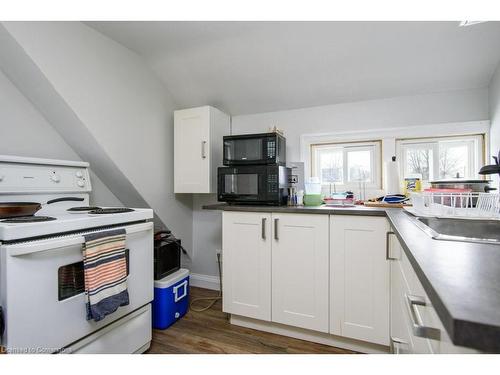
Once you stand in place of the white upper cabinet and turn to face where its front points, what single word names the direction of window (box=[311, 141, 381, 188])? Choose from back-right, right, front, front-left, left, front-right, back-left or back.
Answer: back-left

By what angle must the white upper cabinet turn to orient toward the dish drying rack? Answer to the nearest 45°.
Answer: approximately 90° to its left

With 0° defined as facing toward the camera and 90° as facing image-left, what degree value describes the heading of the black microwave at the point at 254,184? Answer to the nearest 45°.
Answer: approximately 45°

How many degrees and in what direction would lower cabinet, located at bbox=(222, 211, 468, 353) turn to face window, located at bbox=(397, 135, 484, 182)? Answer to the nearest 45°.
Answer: approximately 180°

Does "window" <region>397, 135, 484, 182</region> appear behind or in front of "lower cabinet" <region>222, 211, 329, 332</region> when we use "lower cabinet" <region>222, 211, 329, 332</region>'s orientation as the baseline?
behind

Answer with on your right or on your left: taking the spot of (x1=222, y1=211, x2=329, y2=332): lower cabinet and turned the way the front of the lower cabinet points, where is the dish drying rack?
on your left

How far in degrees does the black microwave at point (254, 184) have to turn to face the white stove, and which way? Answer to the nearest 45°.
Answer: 0° — it already faces it

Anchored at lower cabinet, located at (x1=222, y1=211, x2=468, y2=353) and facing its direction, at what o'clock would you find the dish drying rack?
The dish drying rack is roughly at 8 o'clock from the lower cabinet.

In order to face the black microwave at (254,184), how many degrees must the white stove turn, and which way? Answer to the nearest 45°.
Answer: approximately 45° to its left

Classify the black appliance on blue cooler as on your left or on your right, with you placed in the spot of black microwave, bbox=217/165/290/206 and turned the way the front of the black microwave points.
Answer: on your right
